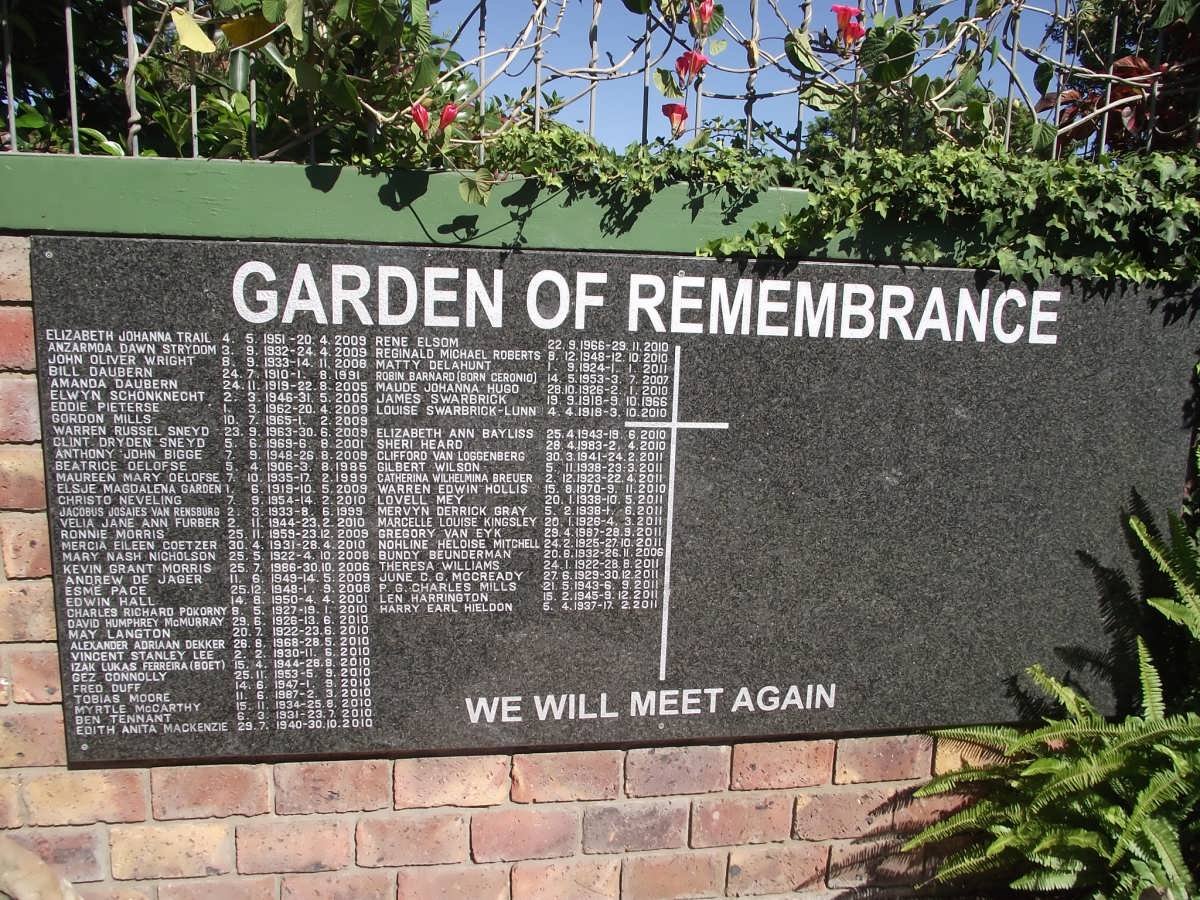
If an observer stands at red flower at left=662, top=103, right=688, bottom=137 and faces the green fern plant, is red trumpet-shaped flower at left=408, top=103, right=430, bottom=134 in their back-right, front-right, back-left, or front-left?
back-right

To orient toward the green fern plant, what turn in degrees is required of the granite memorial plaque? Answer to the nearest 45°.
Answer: approximately 90° to its left

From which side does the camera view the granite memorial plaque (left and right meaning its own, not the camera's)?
front
